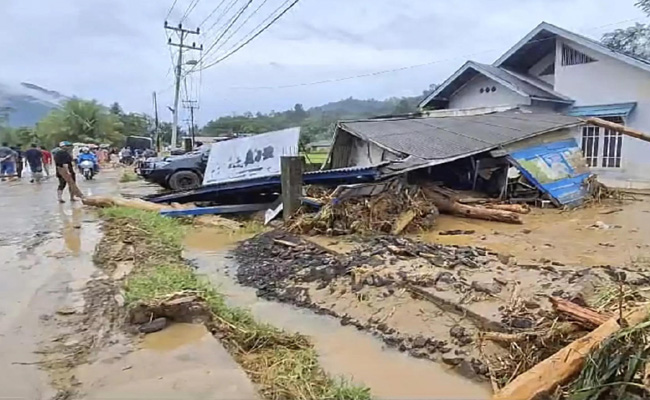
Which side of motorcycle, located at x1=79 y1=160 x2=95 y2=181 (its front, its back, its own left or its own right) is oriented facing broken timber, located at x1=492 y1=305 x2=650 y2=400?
front

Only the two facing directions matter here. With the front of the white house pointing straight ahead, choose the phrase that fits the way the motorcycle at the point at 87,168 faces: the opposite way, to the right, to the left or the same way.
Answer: to the left

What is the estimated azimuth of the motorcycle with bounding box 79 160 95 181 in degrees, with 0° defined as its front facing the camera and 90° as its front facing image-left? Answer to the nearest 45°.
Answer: approximately 0°

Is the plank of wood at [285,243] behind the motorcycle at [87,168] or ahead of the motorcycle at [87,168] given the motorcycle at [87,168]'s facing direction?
ahead

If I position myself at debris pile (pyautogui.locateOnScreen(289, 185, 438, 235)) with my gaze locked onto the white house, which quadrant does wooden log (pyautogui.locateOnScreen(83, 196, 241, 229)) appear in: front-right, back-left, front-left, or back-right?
back-left
